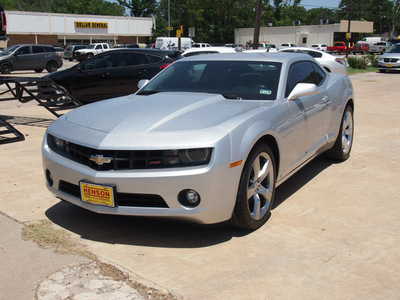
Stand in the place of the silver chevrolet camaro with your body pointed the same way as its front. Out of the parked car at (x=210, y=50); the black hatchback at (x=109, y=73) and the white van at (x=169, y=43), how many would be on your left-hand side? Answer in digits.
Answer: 0

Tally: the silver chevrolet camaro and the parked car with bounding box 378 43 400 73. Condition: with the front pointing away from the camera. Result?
0

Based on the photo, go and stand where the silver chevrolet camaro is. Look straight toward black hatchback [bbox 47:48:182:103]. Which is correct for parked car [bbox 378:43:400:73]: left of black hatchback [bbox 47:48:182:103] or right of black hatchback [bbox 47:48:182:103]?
right

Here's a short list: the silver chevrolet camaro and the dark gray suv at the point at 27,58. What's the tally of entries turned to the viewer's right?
0

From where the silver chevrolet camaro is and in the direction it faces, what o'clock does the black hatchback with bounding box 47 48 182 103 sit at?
The black hatchback is roughly at 4 o'clock from the silver chevrolet camaro.

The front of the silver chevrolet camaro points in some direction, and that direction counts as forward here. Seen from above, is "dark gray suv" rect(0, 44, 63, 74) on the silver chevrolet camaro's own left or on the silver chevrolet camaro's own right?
on the silver chevrolet camaro's own right

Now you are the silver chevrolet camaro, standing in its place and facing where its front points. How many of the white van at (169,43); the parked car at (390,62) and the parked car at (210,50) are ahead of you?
0

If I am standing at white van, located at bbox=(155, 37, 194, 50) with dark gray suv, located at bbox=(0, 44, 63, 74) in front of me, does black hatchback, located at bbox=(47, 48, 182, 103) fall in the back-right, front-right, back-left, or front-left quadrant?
front-left

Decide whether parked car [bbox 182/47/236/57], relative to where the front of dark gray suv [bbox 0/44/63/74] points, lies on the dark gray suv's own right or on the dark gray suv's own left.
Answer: on the dark gray suv's own left

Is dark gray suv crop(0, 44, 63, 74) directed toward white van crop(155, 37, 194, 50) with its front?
no

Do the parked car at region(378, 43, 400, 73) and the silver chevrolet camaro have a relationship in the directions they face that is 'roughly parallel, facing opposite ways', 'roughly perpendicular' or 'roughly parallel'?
roughly parallel

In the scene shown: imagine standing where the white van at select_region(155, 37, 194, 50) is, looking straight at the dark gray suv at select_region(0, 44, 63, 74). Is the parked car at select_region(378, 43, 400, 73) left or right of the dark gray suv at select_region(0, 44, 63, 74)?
left

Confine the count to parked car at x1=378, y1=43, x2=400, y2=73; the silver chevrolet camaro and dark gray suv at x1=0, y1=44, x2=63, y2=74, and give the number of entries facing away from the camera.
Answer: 0

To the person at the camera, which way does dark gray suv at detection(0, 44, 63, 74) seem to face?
facing the viewer and to the left of the viewer

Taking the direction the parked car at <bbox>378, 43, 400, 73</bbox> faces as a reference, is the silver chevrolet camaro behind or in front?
in front
